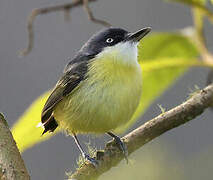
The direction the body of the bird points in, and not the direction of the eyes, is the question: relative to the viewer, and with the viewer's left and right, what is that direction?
facing the viewer and to the right of the viewer
